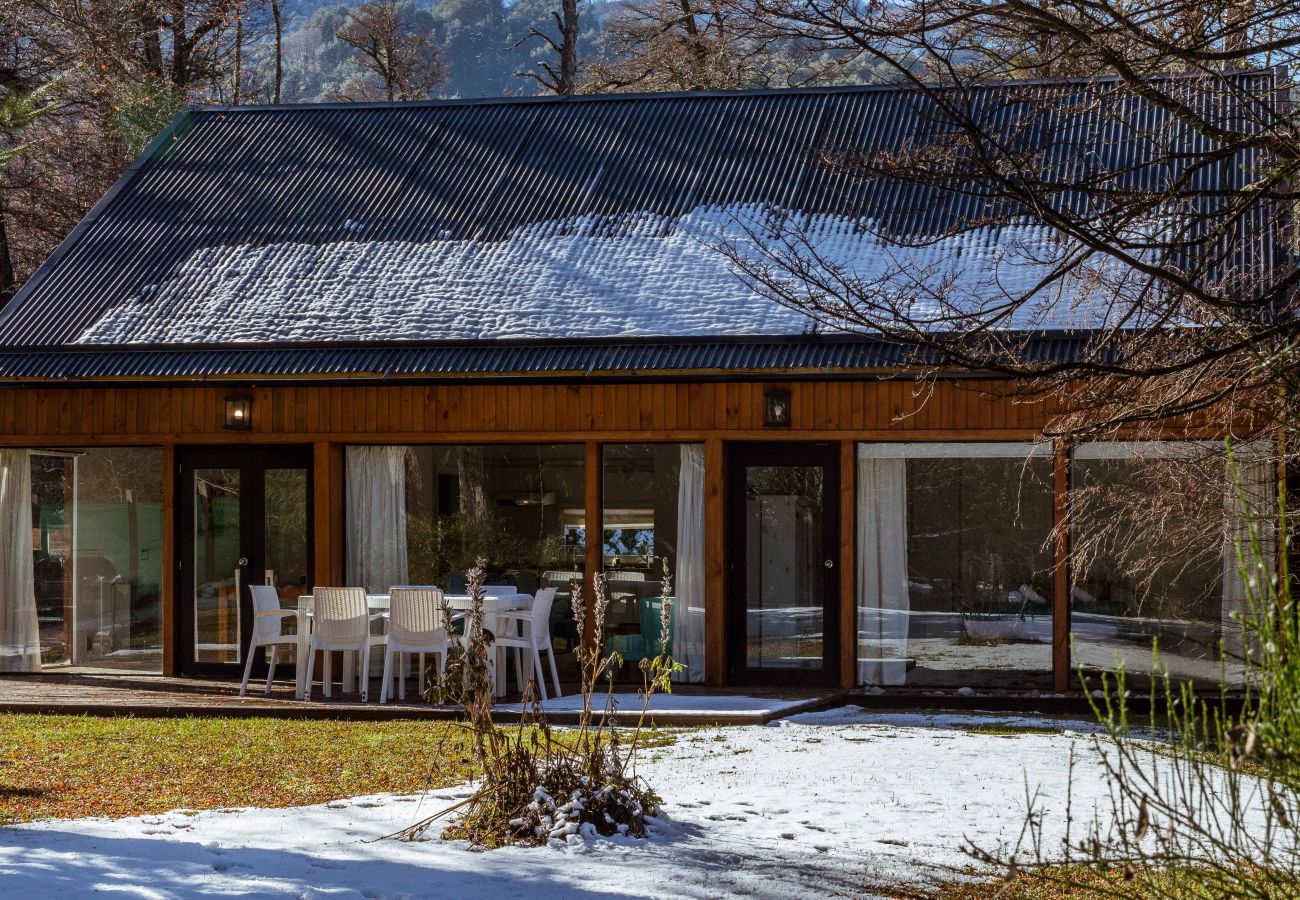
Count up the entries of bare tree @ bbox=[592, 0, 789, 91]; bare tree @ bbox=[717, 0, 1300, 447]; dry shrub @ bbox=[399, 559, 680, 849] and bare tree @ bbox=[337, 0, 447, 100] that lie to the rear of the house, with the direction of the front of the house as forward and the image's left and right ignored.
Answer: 2

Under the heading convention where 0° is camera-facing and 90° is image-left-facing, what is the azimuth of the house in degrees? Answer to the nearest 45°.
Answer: approximately 0°

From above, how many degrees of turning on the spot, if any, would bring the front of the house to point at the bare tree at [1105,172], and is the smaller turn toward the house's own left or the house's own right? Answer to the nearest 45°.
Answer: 0° — it already faces it

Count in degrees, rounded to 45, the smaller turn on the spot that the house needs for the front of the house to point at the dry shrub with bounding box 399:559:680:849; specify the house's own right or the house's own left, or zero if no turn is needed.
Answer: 0° — it already faces it

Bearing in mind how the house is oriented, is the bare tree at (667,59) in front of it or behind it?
behind

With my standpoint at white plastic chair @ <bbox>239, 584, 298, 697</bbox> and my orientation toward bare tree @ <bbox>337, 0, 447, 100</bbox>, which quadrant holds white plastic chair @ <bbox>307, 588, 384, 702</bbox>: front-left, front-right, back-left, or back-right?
back-right
